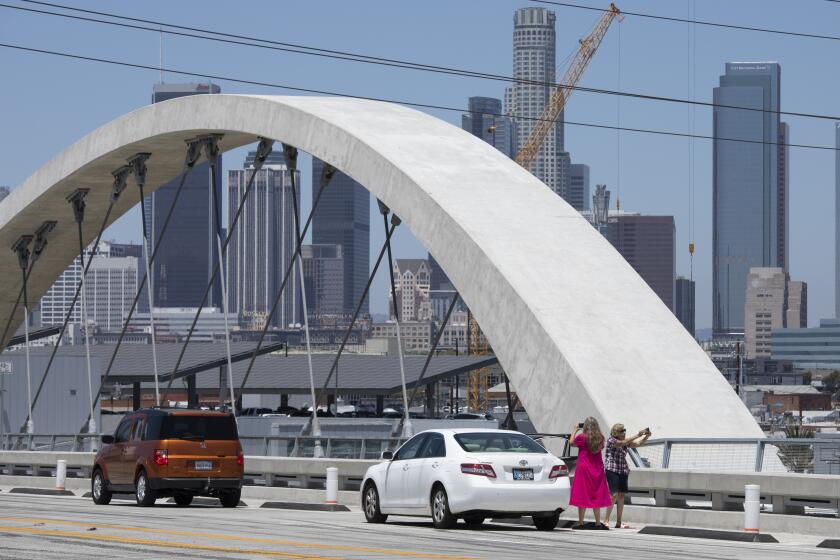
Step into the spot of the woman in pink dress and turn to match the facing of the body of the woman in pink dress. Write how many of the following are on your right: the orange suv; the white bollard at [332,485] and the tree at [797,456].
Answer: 1

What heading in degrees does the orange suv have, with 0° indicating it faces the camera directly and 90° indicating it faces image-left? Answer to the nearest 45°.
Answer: approximately 135°

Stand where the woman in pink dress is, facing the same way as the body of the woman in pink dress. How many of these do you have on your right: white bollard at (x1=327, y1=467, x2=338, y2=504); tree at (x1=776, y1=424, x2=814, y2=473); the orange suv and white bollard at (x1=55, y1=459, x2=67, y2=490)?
1

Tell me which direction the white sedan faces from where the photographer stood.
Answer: facing away from the viewer and to the left of the viewer

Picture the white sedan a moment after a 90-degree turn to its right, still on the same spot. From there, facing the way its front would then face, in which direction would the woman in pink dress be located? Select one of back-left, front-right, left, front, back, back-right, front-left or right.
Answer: front

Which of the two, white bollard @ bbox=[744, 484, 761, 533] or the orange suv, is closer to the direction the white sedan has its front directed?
the orange suv

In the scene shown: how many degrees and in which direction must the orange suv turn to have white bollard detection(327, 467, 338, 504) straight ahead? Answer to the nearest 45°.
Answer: approximately 135° to its right

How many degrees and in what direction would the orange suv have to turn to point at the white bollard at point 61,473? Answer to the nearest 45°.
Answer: approximately 45° to its right

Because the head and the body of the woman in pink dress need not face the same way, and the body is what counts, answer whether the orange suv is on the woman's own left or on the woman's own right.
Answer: on the woman's own left

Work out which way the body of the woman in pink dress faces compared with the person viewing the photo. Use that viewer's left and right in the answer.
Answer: facing away from the viewer

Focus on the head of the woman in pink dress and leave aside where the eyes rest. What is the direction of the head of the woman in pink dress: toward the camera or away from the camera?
away from the camera
